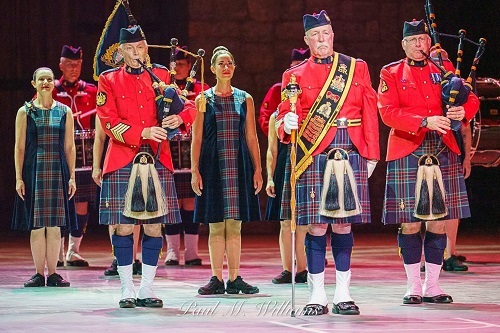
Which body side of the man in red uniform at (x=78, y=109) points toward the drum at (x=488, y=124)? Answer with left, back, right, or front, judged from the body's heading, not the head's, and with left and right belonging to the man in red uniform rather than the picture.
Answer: left

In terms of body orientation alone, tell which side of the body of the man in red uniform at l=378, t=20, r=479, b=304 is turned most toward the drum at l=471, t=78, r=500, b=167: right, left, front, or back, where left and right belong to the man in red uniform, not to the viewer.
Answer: back

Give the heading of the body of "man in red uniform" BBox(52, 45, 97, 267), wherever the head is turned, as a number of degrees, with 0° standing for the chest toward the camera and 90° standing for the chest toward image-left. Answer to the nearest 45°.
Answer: approximately 0°

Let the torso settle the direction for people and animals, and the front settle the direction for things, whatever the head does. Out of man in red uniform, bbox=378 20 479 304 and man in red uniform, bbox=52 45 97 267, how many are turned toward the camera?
2

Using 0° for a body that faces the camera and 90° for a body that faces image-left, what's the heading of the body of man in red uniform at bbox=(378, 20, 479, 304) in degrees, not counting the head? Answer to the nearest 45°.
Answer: approximately 0°

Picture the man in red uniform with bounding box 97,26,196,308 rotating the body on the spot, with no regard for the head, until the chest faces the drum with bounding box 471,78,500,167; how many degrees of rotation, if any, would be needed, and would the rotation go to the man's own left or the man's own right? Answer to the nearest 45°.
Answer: approximately 135° to the man's own left

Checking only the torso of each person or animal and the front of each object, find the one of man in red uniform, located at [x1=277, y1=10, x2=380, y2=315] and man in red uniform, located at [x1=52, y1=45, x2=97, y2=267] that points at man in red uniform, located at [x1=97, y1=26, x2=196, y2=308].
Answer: man in red uniform, located at [x1=52, y1=45, x2=97, y2=267]

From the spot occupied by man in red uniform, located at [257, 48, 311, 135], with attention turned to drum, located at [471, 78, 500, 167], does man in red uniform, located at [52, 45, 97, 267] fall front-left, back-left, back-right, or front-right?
back-left

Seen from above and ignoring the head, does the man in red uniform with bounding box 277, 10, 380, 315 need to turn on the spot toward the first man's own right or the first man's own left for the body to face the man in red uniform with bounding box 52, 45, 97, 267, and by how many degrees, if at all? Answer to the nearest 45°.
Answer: approximately 135° to the first man's own right

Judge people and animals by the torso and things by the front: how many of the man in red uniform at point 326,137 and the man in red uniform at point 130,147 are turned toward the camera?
2

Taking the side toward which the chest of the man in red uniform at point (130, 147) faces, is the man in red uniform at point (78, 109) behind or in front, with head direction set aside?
behind
